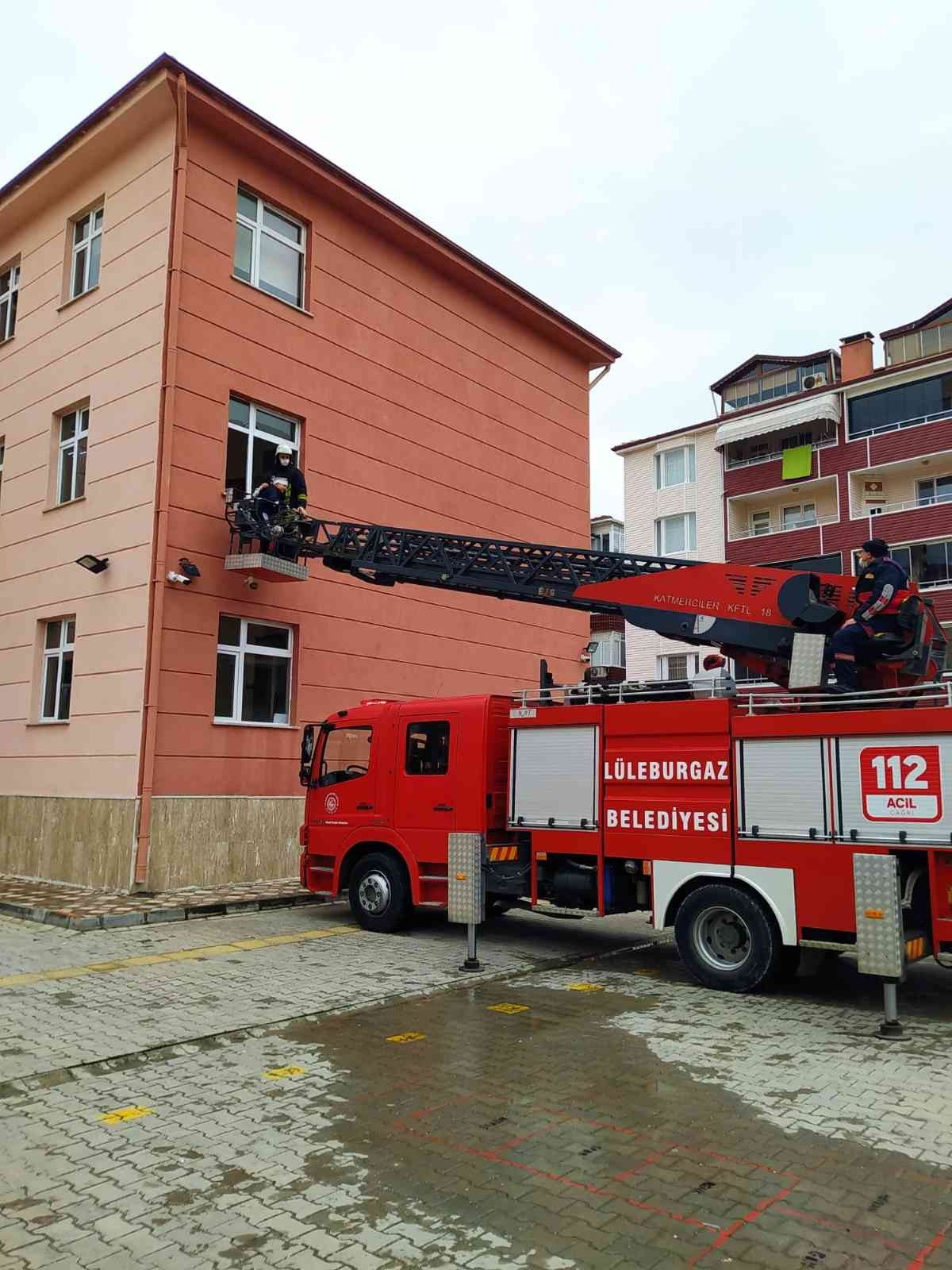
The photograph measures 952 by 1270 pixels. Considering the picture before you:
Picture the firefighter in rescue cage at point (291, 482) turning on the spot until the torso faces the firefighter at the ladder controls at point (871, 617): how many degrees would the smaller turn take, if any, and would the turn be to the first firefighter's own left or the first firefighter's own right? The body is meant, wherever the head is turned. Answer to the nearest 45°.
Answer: approximately 45° to the first firefighter's own left

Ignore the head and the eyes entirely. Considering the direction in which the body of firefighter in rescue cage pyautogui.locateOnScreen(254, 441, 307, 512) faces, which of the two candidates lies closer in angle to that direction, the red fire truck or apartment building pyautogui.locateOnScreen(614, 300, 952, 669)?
the red fire truck

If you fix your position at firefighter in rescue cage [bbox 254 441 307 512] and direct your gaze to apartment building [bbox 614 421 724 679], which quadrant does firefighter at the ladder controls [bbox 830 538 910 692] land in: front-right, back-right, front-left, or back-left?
back-right

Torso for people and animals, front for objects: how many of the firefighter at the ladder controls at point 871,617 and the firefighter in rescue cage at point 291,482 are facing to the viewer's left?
1

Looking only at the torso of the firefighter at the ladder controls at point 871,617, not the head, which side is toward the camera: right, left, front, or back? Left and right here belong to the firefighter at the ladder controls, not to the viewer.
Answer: left
